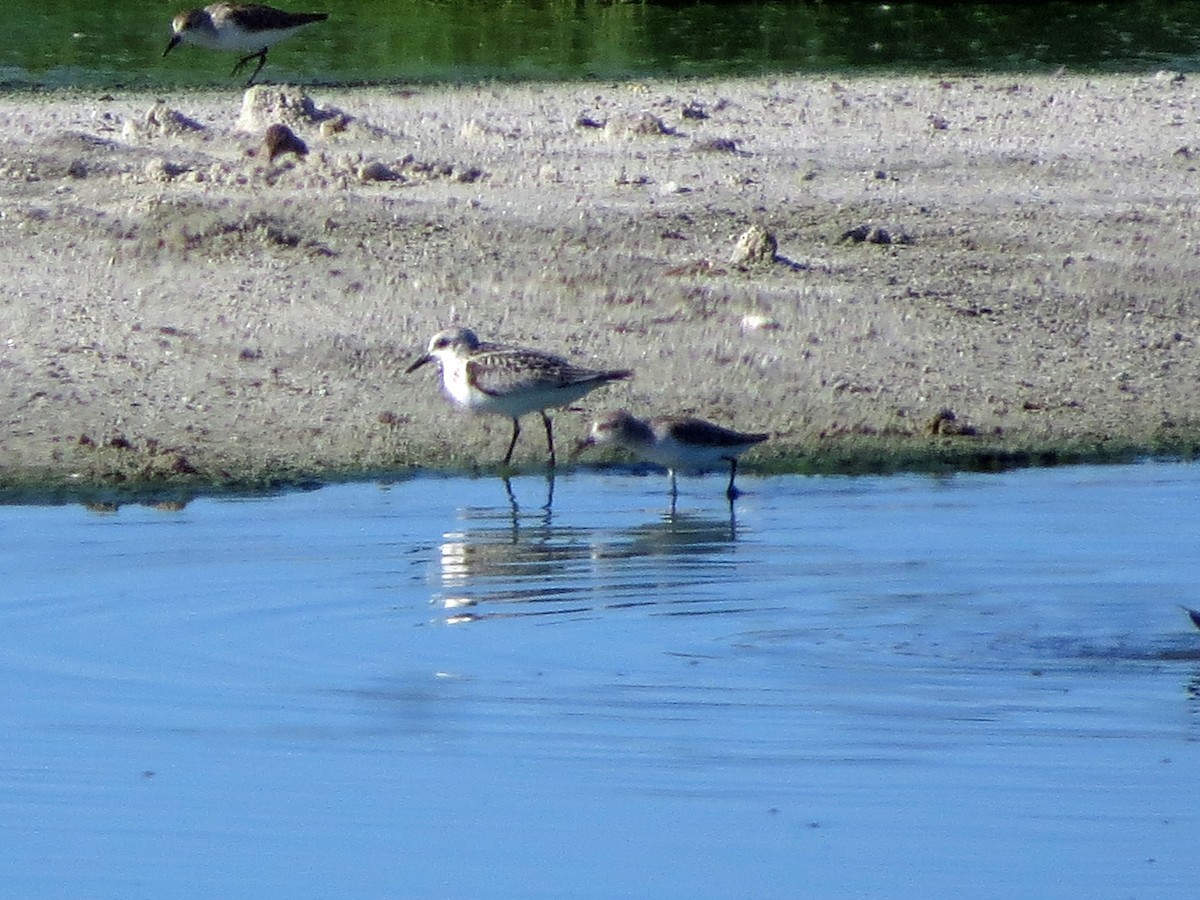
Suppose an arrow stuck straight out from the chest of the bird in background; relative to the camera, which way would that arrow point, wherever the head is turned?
to the viewer's left

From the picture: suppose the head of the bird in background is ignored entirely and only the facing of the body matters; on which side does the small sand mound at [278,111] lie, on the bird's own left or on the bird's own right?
on the bird's own left

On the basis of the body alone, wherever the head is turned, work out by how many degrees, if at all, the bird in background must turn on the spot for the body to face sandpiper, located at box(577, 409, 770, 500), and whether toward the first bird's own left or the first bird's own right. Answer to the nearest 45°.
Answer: approximately 90° to the first bird's own left

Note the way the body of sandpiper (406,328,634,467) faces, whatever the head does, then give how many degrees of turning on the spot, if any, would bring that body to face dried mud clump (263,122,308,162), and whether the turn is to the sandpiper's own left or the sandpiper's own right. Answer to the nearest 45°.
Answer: approximately 90° to the sandpiper's own right

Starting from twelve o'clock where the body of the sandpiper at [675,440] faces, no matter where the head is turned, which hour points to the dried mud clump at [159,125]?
The dried mud clump is roughly at 2 o'clock from the sandpiper.

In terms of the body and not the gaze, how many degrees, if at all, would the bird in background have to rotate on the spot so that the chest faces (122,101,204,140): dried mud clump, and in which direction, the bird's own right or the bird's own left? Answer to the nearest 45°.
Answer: approximately 90° to the bird's own left

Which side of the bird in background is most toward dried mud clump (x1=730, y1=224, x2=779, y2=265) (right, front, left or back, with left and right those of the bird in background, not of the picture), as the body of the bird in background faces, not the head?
left

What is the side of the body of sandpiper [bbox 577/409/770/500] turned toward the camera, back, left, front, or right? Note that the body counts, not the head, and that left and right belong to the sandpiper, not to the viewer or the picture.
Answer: left

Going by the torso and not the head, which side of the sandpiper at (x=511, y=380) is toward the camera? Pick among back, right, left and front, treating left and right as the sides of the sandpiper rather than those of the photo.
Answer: left

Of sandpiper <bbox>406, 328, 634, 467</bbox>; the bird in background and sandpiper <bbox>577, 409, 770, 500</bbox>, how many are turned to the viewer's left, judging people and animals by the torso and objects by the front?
3

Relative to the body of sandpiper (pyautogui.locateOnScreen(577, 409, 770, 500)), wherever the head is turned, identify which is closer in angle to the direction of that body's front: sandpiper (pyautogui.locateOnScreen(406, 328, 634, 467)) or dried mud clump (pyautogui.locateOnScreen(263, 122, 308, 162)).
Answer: the sandpiper

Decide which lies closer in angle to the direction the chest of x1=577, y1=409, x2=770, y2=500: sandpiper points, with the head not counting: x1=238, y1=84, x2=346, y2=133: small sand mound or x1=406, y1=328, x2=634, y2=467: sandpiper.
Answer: the sandpiper
